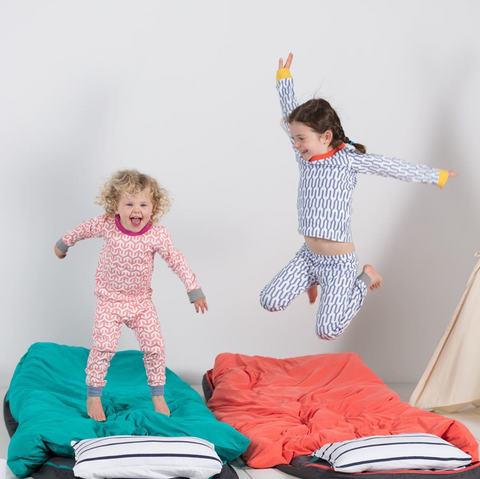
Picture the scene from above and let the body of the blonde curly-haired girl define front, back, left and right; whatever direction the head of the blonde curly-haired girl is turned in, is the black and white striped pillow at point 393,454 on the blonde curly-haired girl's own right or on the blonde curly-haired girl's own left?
on the blonde curly-haired girl's own left

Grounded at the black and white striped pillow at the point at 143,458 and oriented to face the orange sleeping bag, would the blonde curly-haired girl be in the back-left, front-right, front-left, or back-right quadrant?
front-left

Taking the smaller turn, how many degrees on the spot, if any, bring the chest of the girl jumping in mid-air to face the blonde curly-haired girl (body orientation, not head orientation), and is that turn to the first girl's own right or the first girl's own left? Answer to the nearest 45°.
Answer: approximately 45° to the first girl's own right

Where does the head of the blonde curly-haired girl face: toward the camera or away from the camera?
toward the camera

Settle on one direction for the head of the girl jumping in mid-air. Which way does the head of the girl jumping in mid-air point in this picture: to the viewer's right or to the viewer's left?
to the viewer's left

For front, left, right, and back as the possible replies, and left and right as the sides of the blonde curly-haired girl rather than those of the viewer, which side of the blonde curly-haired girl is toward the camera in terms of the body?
front

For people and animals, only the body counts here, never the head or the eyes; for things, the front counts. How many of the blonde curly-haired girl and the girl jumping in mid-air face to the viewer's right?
0

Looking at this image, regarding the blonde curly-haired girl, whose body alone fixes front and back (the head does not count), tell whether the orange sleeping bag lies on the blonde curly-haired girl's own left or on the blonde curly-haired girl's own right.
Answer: on the blonde curly-haired girl's own left

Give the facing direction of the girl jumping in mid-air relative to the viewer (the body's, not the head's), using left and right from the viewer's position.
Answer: facing the viewer and to the left of the viewer

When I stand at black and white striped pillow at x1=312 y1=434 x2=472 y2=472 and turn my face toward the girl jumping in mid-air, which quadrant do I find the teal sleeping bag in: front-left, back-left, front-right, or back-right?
front-left

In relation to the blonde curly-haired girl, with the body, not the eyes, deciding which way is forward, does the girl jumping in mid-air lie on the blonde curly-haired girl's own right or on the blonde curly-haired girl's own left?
on the blonde curly-haired girl's own left

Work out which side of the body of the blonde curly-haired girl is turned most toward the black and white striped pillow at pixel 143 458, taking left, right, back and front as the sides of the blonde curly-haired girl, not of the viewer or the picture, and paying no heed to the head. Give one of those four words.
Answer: front

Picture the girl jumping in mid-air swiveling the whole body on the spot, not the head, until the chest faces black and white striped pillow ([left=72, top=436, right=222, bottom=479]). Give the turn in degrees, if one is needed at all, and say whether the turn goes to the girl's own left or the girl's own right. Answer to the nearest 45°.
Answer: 0° — they already face it
